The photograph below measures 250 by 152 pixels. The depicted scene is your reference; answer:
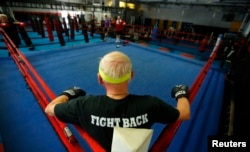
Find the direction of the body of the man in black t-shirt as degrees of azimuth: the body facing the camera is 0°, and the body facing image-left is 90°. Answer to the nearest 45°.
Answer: approximately 180°

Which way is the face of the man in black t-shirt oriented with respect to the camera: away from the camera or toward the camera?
away from the camera
